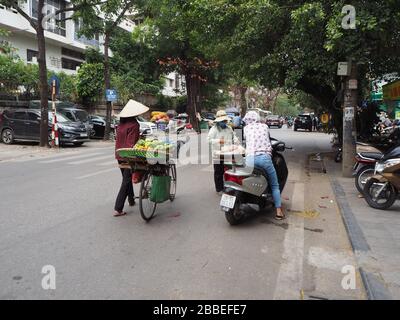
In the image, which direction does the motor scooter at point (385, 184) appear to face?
to the viewer's left

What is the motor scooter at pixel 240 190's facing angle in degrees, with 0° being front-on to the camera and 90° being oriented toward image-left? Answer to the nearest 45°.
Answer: approximately 225°

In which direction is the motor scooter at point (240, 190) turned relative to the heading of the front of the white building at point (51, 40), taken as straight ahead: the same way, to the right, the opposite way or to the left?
to the left

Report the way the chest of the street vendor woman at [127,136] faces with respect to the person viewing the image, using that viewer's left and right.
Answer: facing away from the viewer and to the right of the viewer

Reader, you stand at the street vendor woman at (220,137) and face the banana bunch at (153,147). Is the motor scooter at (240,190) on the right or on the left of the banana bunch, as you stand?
left
